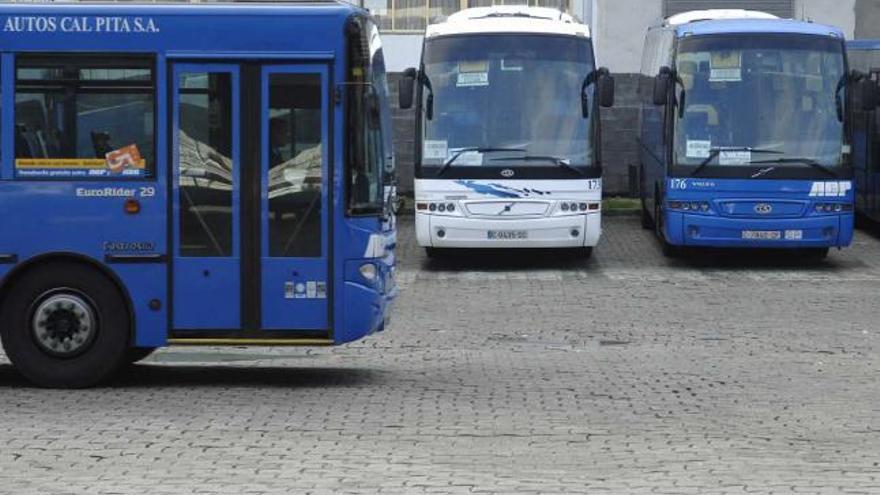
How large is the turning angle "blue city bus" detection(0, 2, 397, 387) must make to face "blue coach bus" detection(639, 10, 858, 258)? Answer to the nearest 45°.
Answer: approximately 45° to its left

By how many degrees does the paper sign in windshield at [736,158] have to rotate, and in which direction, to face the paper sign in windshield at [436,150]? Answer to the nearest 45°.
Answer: approximately 90° to its right

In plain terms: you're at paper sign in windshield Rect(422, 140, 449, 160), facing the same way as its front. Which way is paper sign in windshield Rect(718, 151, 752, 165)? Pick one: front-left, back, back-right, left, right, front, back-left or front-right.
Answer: left

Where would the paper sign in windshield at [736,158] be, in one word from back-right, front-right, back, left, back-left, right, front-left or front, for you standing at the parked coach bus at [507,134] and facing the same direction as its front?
left

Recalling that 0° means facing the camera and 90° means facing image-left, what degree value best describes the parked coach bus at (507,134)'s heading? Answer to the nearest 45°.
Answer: approximately 0°

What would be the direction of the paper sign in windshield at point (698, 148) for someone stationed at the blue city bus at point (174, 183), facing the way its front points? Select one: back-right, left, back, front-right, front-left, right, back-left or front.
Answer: front-left

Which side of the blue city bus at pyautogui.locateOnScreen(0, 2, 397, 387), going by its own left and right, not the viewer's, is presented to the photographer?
right
